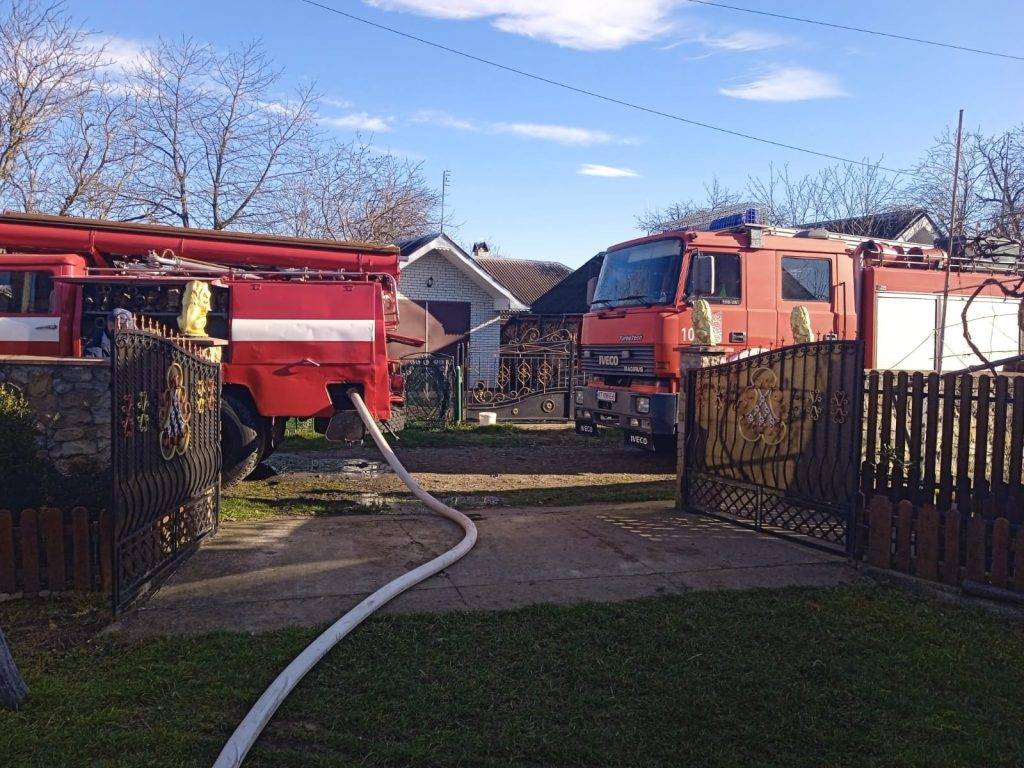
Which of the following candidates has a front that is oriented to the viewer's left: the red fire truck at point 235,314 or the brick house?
the red fire truck

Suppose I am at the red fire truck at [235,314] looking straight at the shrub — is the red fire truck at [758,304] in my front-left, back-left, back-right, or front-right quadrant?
back-left

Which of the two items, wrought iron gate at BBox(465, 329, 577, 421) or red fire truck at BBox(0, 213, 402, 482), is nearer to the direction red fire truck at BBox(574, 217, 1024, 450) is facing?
the red fire truck

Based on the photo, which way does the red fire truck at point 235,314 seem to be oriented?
to the viewer's left

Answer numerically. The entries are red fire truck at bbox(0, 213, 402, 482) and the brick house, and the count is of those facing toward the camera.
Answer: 1

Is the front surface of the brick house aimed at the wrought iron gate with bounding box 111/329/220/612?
yes

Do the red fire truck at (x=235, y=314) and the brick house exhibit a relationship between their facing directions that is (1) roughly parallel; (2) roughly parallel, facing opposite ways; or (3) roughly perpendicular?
roughly perpendicular

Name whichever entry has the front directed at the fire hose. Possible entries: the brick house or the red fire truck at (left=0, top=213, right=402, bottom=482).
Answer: the brick house

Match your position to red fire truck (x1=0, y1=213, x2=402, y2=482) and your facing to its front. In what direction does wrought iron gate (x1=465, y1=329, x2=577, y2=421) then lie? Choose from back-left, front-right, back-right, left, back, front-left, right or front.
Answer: back-right

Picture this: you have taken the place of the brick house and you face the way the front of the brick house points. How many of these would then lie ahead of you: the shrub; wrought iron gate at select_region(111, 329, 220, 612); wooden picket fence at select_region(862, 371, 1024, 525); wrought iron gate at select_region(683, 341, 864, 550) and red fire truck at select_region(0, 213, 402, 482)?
5

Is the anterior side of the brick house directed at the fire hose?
yes

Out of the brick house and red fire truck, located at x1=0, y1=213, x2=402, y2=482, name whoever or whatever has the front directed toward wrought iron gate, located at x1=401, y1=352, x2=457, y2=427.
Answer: the brick house

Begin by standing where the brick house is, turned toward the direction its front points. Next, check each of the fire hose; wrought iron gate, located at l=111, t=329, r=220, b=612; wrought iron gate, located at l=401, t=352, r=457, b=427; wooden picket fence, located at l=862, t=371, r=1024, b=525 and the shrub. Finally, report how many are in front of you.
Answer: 5

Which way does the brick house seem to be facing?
toward the camera

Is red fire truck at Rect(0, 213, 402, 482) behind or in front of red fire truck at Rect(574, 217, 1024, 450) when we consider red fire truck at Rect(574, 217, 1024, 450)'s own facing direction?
in front

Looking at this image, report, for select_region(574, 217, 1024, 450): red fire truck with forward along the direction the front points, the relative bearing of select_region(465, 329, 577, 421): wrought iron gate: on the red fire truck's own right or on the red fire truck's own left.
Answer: on the red fire truck's own right
